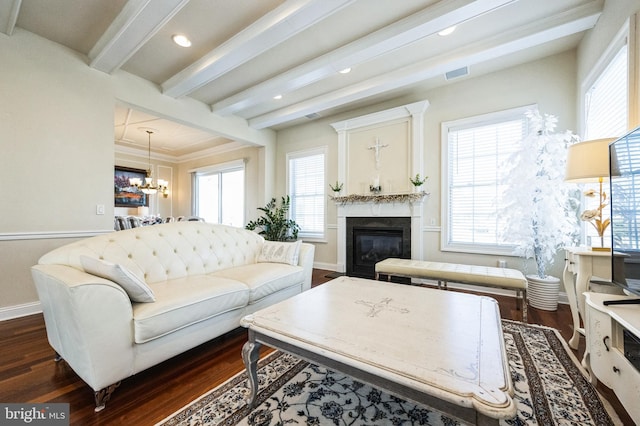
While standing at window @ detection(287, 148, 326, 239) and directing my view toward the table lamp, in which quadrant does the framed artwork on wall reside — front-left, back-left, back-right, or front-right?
back-right

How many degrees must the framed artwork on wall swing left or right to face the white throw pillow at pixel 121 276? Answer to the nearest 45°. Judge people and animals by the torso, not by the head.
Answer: approximately 45° to its right

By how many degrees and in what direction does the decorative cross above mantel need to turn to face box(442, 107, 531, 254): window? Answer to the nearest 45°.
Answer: approximately 90° to its left

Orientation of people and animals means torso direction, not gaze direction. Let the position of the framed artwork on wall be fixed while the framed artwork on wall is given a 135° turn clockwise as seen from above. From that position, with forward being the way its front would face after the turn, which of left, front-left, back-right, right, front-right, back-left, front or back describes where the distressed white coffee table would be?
left

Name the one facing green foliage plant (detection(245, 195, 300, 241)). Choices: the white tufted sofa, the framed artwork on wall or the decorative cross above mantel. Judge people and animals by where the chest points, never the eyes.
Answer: the framed artwork on wall

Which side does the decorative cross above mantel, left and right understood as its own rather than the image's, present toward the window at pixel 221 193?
right

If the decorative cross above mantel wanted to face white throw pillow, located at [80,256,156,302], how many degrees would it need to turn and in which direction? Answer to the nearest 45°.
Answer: approximately 45° to its right

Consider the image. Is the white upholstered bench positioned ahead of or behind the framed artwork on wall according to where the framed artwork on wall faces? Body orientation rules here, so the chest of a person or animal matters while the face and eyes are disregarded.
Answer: ahead

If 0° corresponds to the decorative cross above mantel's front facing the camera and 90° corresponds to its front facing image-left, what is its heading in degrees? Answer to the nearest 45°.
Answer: approximately 0°

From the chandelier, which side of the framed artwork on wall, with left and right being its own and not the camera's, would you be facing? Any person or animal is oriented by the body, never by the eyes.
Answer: front
